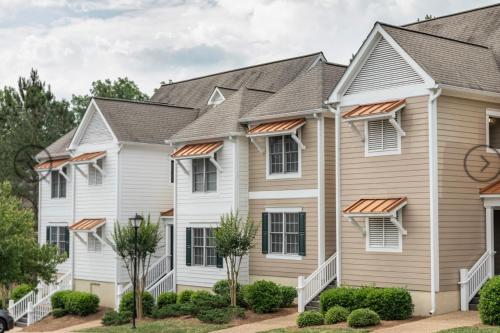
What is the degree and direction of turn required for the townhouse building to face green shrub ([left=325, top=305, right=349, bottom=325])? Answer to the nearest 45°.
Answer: approximately 45° to its left

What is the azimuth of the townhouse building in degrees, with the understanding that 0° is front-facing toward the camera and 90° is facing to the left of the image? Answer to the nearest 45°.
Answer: approximately 45°

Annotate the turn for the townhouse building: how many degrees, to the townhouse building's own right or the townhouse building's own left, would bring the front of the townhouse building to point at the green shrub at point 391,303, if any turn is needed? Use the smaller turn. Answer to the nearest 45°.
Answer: approximately 45° to the townhouse building's own left

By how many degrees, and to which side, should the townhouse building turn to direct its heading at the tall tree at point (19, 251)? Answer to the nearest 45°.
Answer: approximately 45° to its right

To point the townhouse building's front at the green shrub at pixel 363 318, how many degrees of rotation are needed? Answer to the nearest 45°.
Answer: approximately 45° to its left

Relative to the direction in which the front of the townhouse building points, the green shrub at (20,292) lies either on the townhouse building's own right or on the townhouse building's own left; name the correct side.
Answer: on the townhouse building's own right
